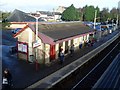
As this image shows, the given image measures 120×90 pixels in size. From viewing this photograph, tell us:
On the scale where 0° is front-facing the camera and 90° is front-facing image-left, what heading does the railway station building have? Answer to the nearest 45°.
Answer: approximately 315°

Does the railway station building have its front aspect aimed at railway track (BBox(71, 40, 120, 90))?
yes
